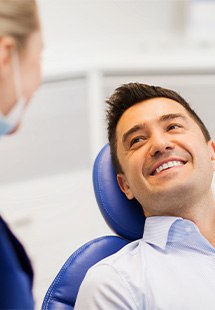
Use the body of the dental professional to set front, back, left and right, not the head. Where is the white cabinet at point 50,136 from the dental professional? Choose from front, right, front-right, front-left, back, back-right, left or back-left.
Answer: front-left

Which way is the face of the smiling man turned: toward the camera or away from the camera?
toward the camera

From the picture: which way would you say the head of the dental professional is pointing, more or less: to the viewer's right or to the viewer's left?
to the viewer's right

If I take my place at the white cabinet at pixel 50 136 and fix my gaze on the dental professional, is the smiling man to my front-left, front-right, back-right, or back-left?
front-left

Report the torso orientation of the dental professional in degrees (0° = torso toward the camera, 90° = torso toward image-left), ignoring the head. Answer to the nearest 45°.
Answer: approximately 225°

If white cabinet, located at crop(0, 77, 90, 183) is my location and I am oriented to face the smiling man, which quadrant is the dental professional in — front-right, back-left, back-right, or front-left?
front-right
